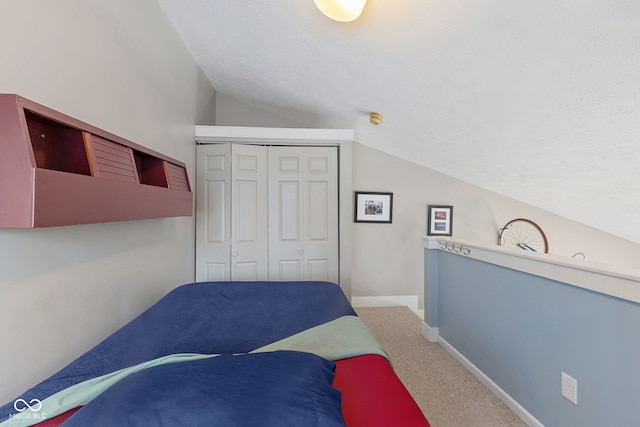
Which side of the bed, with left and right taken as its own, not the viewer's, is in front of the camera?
back

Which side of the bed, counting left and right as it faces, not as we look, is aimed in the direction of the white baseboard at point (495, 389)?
right

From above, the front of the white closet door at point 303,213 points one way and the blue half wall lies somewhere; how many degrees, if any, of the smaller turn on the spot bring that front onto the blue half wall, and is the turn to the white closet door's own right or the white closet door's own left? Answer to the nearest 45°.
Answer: approximately 45° to the white closet door's own left

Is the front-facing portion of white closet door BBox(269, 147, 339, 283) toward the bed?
yes

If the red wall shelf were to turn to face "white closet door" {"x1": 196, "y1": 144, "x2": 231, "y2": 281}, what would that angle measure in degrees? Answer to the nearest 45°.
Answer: approximately 90° to its left

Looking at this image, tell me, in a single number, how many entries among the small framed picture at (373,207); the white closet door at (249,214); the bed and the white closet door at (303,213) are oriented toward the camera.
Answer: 3

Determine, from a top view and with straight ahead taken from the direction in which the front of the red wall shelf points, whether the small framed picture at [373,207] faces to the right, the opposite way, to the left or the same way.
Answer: to the right

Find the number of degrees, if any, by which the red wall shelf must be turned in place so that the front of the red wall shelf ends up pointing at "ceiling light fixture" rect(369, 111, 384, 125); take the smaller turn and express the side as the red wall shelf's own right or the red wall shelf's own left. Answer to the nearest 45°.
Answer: approximately 45° to the red wall shelf's own left

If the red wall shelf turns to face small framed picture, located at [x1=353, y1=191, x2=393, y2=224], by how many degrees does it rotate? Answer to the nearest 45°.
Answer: approximately 45° to its left
